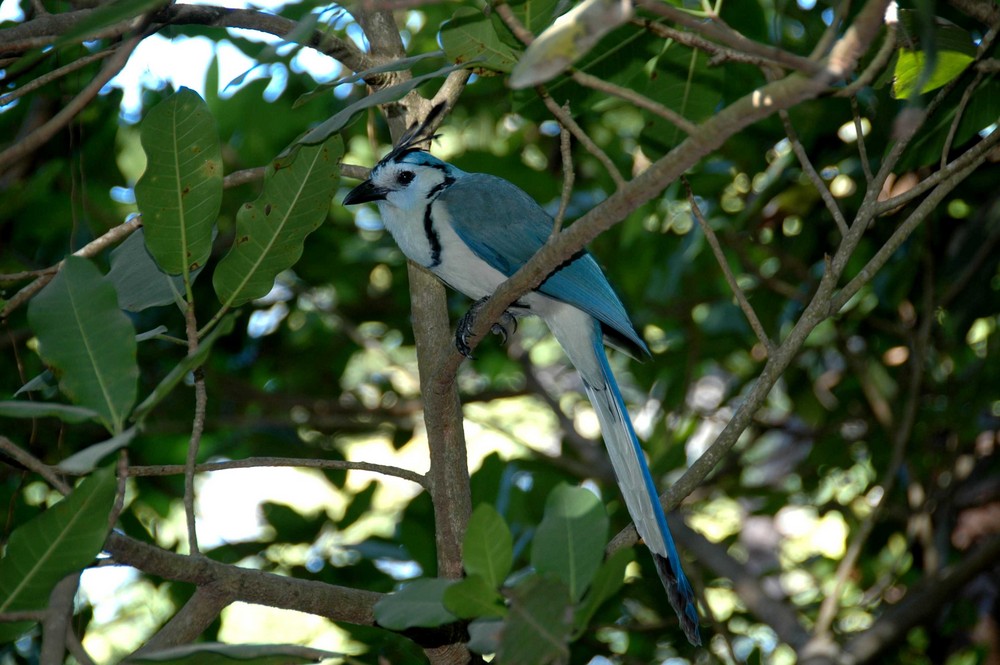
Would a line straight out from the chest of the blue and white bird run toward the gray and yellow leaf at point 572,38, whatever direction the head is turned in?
no

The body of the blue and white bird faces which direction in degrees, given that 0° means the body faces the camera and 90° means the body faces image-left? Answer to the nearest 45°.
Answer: approximately 90°

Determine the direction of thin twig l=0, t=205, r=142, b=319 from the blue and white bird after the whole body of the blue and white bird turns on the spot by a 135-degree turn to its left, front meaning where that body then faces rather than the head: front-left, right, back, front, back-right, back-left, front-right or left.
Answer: right
